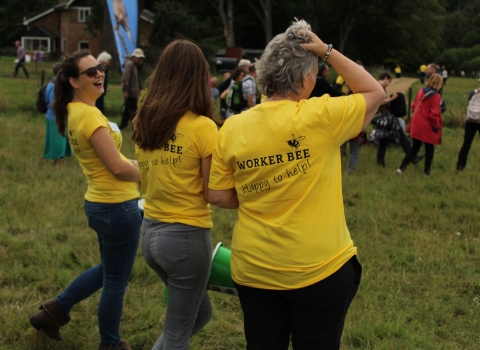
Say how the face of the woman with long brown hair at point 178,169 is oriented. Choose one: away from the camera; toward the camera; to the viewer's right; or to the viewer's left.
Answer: away from the camera

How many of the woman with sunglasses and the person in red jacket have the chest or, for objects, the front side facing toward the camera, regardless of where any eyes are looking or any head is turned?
0

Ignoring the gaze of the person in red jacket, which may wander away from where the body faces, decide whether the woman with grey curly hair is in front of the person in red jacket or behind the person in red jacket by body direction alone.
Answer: behind

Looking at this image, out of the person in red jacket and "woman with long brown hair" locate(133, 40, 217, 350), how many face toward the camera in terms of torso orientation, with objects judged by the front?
0

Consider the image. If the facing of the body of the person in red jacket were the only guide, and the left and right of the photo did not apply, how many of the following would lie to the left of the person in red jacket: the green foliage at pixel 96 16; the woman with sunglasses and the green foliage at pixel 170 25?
2

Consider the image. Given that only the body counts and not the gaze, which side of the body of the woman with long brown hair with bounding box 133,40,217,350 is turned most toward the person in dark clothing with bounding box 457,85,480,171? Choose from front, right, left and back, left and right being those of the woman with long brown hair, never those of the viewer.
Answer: front

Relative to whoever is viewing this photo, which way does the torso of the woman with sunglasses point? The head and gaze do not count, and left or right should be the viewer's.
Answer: facing to the right of the viewer

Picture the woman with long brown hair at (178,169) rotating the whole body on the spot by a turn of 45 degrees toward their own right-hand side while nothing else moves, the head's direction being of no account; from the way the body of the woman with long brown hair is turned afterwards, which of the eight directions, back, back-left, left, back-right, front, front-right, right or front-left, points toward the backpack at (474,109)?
front-left

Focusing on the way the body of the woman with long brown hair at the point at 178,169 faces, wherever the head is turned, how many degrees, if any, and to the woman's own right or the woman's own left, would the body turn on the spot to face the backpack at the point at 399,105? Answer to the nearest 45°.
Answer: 0° — they already face it

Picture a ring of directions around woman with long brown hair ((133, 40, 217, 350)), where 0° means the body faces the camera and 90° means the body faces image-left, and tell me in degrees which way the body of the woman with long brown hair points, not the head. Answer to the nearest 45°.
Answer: approximately 225°

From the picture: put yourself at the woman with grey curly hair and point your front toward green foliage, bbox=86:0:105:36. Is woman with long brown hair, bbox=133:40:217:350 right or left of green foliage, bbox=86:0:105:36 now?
left

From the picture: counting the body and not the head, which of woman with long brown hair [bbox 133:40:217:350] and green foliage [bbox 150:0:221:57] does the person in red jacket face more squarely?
the green foliage

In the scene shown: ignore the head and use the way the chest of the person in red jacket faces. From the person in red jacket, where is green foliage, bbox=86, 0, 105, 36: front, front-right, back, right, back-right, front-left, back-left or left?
left

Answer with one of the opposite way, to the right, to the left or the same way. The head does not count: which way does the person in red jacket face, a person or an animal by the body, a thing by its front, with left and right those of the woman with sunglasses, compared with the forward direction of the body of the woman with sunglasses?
the same way

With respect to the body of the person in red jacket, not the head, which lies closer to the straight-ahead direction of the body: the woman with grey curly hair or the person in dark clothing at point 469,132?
the person in dark clothing
